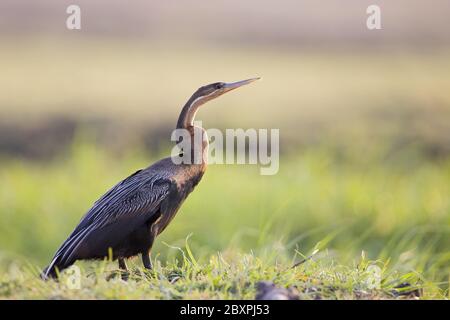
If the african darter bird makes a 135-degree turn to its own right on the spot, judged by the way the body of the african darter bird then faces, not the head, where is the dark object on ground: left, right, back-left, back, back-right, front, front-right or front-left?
left

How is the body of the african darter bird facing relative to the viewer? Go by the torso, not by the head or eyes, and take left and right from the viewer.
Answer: facing to the right of the viewer
